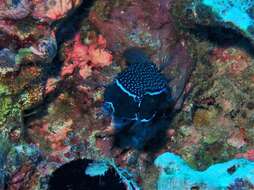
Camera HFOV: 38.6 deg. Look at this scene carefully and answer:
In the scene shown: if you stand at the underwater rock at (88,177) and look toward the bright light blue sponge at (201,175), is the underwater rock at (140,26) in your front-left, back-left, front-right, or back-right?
front-left

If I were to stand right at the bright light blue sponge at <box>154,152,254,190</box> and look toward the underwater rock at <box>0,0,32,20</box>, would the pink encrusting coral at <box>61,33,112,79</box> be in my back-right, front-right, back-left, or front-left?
front-right

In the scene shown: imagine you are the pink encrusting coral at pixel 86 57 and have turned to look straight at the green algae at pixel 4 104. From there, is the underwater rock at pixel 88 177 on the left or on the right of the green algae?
left

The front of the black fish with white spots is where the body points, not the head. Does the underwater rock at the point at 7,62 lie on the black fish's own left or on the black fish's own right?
on the black fish's own right
